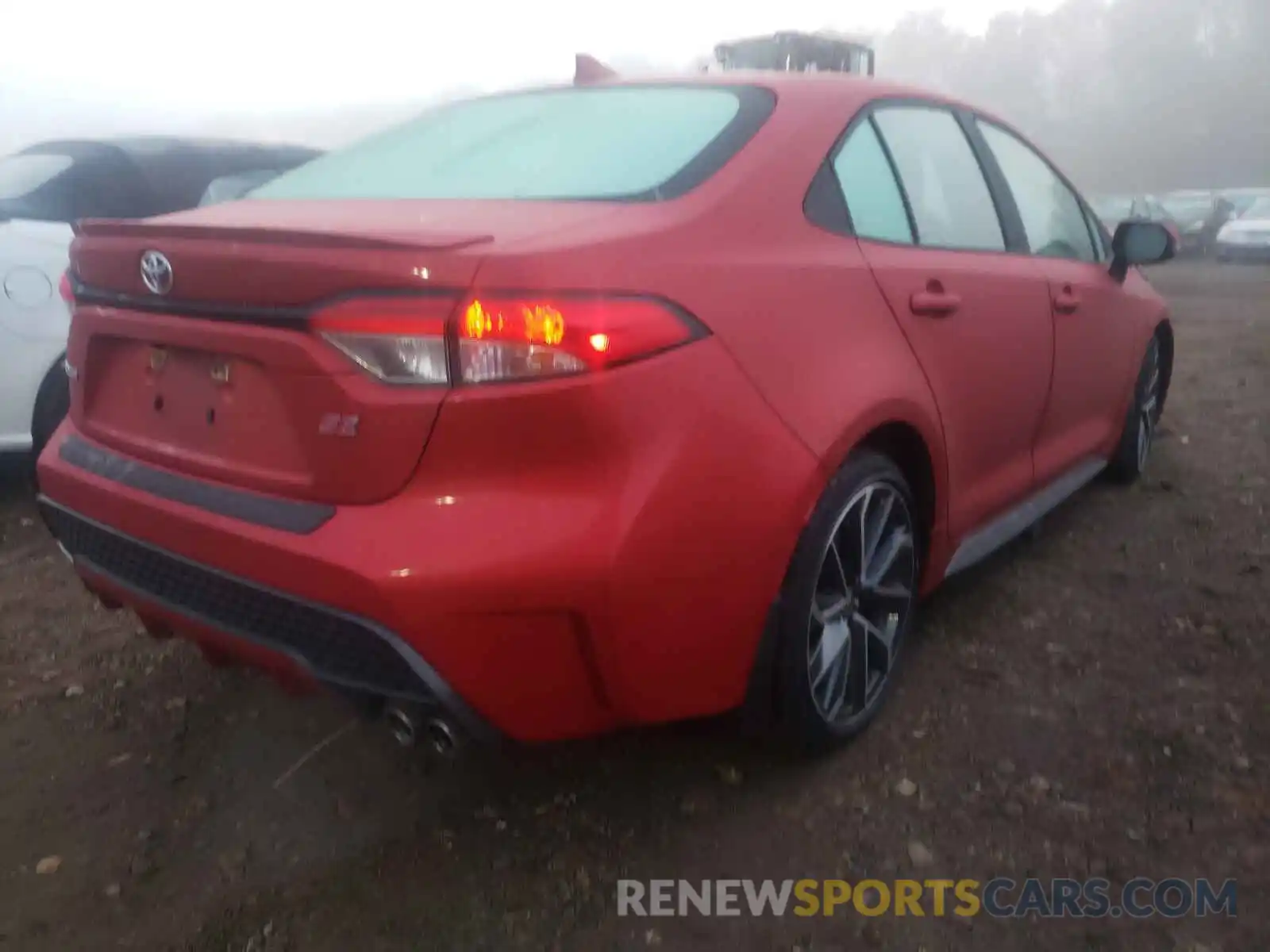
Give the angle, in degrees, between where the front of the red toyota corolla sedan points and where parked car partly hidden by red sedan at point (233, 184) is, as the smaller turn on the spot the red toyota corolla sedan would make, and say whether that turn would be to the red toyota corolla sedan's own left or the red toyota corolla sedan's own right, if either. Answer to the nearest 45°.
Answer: approximately 90° to the red toyota corolla sedan's own left

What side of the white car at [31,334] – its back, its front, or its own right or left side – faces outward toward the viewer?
left

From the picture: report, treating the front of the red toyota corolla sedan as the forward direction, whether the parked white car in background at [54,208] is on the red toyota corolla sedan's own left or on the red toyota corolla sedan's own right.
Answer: on the red toyota corolla sedan's own left

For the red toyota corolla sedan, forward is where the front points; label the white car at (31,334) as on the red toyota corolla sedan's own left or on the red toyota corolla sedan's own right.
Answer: on the red toyota corolla sedan's own left

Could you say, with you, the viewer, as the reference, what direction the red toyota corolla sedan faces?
facing away from the viewer and to the right of the viewer
